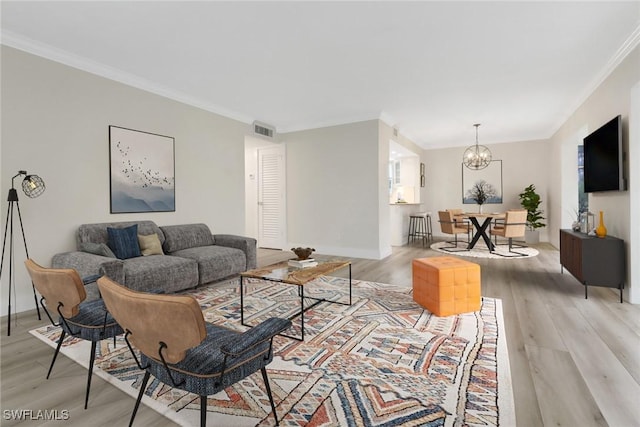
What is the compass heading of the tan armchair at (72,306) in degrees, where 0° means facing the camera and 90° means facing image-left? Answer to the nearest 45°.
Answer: approximately 225°

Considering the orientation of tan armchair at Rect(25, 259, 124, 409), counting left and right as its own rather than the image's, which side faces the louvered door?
front

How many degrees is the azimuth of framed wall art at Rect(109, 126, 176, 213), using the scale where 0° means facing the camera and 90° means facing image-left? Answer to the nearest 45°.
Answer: approximately 315°

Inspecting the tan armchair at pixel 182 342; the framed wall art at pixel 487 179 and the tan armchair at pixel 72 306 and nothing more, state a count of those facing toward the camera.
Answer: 1

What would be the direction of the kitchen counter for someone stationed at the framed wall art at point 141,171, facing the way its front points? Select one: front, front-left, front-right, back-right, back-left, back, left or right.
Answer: front-left

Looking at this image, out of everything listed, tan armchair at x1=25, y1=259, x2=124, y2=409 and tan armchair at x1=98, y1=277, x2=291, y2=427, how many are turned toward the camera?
0

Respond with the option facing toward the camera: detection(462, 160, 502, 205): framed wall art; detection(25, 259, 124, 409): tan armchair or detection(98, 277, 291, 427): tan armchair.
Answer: the framed wall art

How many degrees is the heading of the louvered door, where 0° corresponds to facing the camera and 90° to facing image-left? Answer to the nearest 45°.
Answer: approximately 45°

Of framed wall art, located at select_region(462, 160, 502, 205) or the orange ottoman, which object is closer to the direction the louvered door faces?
the orange ottoman

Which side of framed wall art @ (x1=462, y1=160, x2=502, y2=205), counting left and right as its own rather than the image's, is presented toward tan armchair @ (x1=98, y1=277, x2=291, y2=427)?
front

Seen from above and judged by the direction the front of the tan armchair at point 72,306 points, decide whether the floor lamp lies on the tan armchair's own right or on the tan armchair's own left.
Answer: on the tan armchair's own left

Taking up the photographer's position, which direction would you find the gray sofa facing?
facing the viewer and to the right of the viewer

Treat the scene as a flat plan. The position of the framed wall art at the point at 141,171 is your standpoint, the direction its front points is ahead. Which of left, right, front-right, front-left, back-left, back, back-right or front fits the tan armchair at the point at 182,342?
front-right

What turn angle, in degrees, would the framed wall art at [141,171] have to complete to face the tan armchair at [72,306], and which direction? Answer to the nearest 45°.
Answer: approximately 45° to its right

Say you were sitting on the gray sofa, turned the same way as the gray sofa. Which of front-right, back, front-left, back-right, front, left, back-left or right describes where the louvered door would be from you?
left

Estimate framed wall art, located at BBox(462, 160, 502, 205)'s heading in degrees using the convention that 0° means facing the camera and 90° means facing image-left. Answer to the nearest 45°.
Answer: approximately 0°
